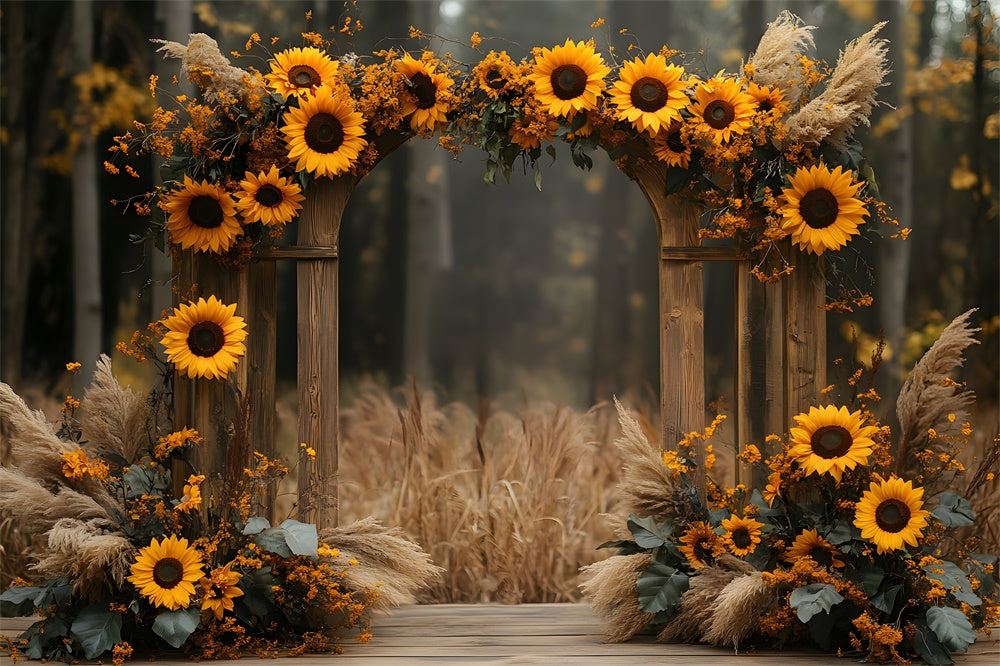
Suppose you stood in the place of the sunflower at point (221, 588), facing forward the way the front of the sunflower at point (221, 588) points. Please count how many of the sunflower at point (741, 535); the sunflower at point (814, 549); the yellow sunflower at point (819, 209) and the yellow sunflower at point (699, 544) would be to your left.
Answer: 4

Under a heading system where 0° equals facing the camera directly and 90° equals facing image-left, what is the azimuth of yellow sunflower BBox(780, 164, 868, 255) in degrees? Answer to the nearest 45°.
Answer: approximately 0°

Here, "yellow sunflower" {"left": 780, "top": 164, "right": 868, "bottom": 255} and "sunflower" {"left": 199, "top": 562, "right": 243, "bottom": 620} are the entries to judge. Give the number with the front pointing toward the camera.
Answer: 2

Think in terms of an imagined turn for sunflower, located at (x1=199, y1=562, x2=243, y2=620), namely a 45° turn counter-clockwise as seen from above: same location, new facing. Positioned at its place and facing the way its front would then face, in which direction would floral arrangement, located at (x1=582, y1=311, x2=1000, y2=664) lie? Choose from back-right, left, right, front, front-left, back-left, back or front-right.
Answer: front-left

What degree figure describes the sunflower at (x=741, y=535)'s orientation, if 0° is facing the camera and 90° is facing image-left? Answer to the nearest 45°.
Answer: approximately 0°
